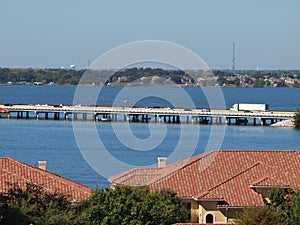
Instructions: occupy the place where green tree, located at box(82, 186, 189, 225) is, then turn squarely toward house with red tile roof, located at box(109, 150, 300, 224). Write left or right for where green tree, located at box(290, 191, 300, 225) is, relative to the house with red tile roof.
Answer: right

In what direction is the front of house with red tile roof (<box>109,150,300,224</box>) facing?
toward the camera

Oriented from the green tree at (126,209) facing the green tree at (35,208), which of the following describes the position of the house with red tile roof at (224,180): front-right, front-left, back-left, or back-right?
back-right

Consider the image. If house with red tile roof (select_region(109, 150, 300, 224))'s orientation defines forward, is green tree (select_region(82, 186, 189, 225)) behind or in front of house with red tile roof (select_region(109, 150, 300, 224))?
in front
